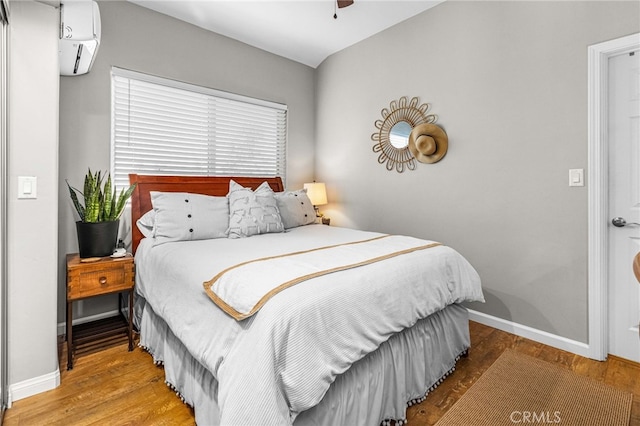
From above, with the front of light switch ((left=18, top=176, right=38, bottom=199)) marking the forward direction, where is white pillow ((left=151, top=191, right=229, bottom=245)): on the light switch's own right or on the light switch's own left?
on the light switch's own left

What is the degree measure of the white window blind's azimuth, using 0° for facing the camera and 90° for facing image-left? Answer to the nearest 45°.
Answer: approximately 315°

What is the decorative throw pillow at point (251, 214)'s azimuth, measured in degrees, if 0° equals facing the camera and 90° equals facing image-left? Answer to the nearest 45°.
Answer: approximately 315°

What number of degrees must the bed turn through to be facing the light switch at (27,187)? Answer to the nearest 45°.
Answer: approximately 135° to its right

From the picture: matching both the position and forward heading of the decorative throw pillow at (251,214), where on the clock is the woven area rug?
The woven area rug is roughly at 12 o'clock from the decorative throw pillow.

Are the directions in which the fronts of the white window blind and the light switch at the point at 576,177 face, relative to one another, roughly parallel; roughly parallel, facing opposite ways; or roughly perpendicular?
roughly perpendicular
